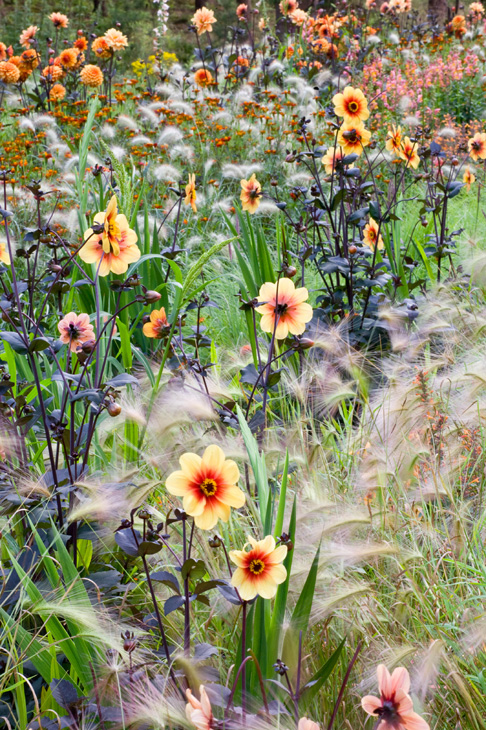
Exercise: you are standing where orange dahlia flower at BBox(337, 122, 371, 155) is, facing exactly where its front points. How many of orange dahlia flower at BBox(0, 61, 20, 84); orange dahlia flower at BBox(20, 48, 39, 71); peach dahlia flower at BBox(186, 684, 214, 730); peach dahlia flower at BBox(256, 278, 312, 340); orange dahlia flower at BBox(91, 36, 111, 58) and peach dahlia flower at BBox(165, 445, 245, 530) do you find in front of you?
3

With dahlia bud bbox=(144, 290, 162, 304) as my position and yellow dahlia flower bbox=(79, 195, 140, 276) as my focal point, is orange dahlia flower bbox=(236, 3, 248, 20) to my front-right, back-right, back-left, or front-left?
front-right

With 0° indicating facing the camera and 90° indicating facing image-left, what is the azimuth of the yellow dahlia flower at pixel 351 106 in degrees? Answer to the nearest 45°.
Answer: approximately 0°

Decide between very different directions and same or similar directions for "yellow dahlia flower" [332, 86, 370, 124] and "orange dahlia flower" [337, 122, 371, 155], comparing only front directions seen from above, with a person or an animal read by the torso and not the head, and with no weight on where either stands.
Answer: same or similar directions

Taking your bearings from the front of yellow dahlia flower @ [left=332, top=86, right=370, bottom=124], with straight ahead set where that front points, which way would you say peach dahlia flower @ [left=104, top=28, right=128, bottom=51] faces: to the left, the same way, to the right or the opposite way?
the same way

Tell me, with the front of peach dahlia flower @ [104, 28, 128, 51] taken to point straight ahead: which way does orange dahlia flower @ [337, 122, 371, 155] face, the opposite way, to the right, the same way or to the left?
the same way

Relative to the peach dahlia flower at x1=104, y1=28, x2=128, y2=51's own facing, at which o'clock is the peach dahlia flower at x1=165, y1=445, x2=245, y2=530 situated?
The peach dahlia flower at x1=165, y1=445, x2=245, y2=530 is roughly at 12 o'clock from the peach dahlia flower at x1=104, y1=28, x2=128, y2=51.

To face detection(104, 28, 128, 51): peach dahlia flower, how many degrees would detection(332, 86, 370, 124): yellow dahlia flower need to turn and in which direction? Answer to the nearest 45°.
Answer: approximately 135° to its right

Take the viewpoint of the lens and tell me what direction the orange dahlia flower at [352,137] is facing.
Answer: facing the viewer

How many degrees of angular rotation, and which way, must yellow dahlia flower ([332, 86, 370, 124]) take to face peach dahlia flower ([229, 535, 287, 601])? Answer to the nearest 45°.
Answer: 0° — it already faces it

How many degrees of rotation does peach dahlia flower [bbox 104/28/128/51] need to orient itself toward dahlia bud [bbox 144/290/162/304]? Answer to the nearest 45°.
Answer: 0° — it already faces it

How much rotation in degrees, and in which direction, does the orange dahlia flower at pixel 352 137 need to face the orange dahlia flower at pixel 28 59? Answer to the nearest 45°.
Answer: approximately 135° to its right

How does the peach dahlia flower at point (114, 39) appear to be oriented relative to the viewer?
toward the camera

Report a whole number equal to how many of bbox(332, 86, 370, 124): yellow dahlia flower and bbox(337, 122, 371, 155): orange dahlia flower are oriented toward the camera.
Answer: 2

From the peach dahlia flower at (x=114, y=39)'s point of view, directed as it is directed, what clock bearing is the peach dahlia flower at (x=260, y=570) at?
The peach dahlia flower at (x=260, y=570) is roughly at 12 o'clock from the peach dahlia flower at (x=114, y=39).

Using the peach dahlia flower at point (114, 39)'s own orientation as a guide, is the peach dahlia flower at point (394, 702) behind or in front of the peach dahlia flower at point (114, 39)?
in front

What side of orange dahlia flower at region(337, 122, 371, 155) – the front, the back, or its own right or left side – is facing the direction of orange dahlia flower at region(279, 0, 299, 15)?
back
